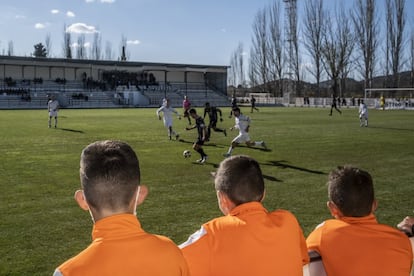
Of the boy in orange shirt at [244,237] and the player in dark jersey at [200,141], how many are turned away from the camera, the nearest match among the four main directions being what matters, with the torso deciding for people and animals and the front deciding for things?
1

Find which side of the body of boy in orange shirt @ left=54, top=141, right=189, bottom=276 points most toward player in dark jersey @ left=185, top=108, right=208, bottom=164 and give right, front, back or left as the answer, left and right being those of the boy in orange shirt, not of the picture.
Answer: front

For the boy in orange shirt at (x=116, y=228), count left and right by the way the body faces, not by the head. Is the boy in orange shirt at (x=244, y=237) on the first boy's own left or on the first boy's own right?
on the first boy's own right

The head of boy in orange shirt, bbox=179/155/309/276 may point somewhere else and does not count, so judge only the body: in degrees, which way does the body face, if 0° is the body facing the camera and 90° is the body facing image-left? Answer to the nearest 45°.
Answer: approximately 180°

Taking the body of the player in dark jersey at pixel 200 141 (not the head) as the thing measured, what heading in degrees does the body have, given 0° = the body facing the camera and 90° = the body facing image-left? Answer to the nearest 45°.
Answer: approximately 90°

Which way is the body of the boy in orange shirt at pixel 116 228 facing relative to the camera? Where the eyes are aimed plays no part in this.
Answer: away from the camera

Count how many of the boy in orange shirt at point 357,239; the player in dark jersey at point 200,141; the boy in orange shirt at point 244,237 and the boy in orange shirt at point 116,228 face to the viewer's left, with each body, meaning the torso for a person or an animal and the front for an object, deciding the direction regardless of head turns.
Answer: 1

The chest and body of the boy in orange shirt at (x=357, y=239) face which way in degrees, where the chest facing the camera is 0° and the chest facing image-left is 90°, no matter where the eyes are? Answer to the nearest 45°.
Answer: approximately 180°

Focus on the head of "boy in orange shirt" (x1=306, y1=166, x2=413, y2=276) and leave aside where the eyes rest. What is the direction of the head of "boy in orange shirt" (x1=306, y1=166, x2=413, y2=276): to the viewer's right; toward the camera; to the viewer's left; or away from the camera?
away from the camera

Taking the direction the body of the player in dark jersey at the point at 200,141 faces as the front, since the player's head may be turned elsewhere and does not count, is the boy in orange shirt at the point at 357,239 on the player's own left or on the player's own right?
on the player's own left

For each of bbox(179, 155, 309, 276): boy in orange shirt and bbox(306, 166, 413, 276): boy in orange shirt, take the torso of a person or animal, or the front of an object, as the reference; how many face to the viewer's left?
0
